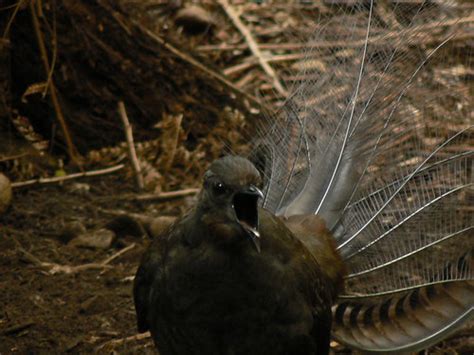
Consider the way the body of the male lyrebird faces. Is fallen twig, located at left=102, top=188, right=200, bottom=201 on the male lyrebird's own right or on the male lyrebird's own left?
on the male lyrebird's own right

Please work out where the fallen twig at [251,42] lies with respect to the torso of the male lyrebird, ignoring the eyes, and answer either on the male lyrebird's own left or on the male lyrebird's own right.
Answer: on the male lyrebird's own right

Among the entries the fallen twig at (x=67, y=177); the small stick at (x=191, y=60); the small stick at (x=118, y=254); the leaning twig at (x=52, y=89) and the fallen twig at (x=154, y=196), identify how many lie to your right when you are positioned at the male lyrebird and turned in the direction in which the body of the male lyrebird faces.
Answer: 5

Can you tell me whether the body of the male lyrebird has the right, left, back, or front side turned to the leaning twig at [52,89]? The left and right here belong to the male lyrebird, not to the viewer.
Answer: right

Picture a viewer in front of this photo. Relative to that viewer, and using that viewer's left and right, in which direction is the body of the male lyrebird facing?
facing the viewer and to the left of the viewer

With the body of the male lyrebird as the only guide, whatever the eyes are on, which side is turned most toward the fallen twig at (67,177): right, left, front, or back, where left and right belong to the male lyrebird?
right

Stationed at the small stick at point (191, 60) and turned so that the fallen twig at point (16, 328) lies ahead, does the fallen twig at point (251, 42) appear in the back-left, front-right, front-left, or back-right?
back-left

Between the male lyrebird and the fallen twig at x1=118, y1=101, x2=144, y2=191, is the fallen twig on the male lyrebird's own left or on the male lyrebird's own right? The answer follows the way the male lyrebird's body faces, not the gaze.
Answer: on the male lyrebird's own right

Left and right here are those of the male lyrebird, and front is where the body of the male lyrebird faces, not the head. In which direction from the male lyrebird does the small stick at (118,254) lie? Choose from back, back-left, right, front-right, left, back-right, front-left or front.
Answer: right
